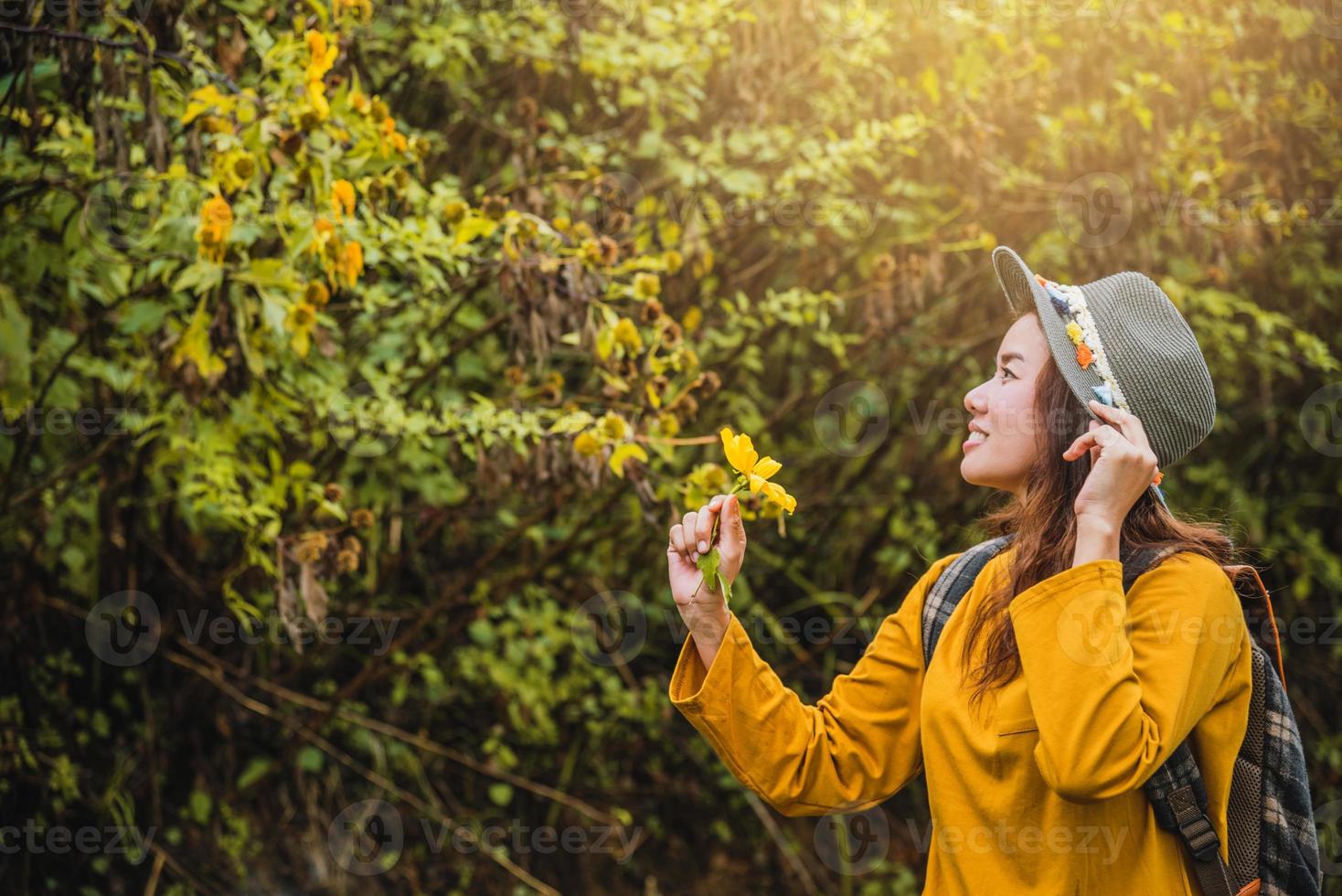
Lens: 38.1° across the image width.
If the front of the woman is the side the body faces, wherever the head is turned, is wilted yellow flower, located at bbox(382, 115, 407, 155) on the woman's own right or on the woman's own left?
on the woman's own right

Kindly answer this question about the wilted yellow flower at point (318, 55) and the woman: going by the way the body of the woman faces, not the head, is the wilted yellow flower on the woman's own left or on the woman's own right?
on the woman's own right

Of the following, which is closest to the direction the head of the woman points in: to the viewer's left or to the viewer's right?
to the viewer's left

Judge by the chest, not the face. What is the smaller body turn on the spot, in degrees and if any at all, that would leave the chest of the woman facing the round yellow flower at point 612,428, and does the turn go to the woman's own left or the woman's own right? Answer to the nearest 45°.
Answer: approximately 90° to the woman's own right

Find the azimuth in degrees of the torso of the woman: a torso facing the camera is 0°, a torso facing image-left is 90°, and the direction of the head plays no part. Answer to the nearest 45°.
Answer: approximately 45°

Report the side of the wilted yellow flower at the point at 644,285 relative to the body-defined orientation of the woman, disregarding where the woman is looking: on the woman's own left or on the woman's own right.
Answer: on the woman's own right
